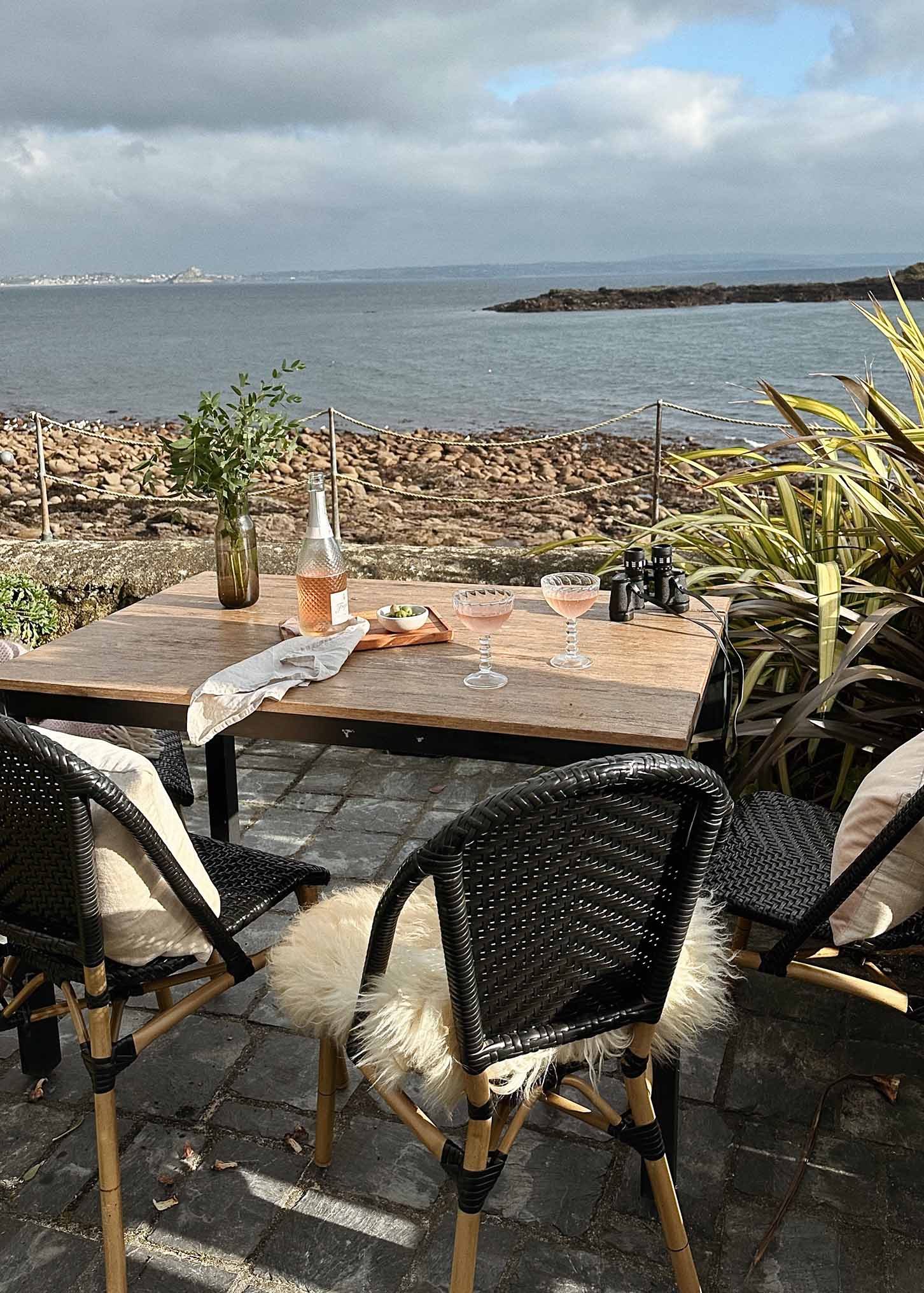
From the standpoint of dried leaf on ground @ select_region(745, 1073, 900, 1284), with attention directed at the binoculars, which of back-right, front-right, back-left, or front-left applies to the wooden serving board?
front-left

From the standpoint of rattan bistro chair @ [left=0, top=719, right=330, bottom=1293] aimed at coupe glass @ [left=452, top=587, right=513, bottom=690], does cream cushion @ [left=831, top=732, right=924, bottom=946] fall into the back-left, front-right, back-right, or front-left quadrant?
front-right

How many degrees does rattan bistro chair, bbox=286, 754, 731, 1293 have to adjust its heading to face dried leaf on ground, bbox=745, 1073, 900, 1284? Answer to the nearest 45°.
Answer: approximately 90° to its right

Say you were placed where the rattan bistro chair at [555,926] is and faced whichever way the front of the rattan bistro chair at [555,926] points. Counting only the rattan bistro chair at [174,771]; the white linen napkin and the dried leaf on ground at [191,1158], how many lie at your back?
0

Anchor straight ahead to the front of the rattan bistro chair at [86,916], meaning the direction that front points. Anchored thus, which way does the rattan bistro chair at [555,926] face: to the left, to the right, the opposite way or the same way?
to the left

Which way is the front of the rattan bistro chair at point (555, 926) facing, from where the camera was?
facing away from the viewer and to the left of the viewer

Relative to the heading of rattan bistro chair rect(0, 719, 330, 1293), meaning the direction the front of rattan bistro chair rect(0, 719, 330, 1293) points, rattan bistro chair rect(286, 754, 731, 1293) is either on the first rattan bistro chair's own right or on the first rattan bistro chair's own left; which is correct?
on the first rattan bistro chair's own right

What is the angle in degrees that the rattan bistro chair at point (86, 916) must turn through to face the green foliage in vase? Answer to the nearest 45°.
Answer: approximately 45° to its left

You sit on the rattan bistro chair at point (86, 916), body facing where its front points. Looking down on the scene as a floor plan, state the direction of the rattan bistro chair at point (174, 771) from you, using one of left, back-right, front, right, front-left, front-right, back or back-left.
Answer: front-left

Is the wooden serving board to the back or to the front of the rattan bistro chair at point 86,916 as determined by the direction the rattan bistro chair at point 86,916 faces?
to the front

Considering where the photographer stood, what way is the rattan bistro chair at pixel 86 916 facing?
facing away from the viewer and to the right of the viewer

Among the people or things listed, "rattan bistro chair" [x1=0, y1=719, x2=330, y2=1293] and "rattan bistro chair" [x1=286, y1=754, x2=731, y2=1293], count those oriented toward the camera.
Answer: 0

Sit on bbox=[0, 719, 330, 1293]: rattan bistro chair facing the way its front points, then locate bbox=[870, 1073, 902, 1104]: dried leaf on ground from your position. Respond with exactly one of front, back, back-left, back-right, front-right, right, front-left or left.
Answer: front-right
